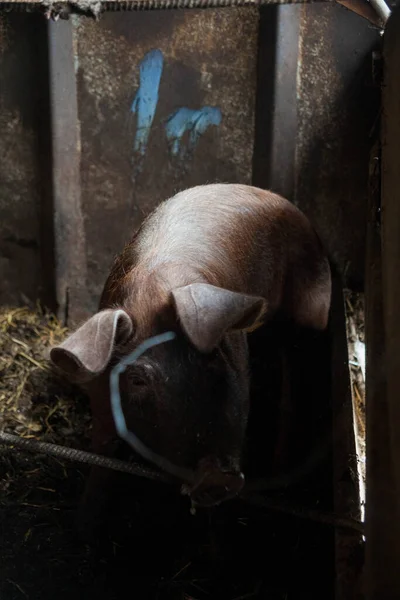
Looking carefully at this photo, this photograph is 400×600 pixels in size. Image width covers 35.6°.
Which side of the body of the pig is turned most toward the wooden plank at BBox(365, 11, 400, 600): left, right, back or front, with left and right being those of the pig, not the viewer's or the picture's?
left

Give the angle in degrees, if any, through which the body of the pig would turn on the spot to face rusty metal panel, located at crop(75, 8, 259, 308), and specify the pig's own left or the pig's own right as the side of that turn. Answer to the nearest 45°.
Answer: approximately 135° to the pig's own right

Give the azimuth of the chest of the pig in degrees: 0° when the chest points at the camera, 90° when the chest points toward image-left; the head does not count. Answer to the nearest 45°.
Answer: approximately 45°

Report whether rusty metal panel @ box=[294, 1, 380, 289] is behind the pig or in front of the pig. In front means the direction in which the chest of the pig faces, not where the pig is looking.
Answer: behind

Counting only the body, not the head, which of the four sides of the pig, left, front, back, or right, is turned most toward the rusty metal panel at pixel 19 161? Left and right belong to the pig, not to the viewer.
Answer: right
